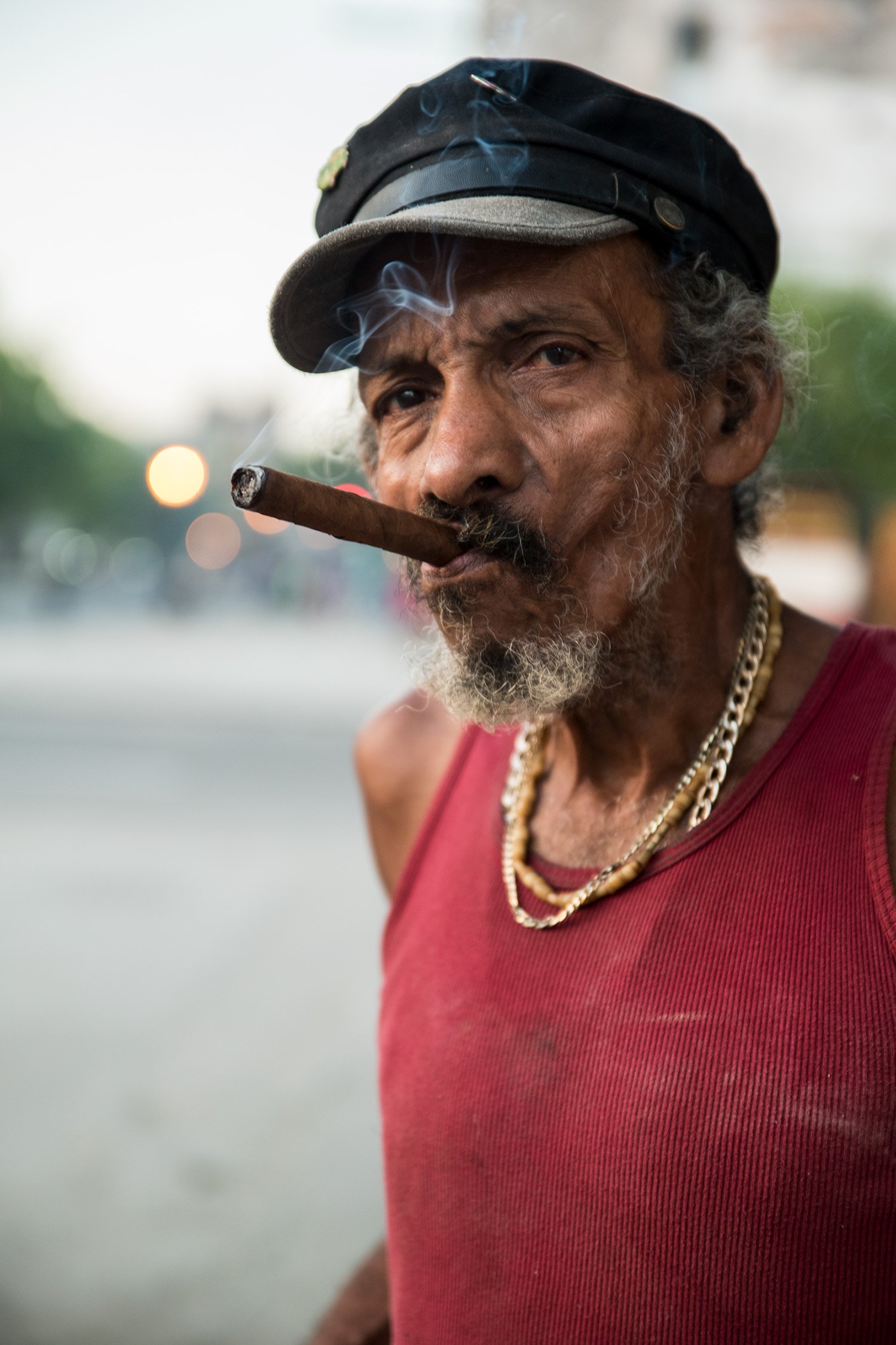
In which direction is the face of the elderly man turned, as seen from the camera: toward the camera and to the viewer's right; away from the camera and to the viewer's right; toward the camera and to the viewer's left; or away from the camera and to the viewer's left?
toward the camera and to the viewer's left

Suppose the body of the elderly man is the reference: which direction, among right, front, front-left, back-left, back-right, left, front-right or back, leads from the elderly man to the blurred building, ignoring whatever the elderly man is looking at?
back-right

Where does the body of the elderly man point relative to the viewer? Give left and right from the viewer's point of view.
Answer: facing the viewer and to the left of the viewer
